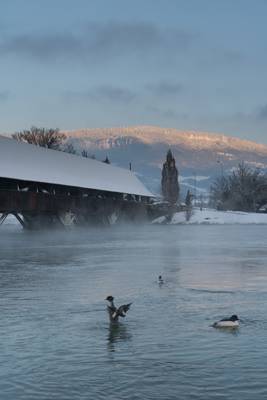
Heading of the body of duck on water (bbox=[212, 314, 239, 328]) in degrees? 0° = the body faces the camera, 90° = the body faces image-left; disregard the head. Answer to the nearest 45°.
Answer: approximately 270°
